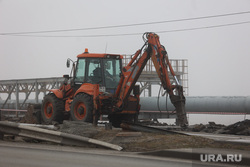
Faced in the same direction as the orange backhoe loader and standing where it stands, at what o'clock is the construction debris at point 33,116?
The construction debris is roughly at 12 o'clock from the orange backhoe loader.

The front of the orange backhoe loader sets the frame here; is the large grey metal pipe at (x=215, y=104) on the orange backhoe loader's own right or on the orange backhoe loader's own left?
on the orange backhoe loader's own right

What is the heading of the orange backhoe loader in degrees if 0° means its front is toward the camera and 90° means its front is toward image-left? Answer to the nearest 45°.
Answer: approximately 135°

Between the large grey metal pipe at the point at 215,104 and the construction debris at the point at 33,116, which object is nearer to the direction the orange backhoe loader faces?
the construction debris
